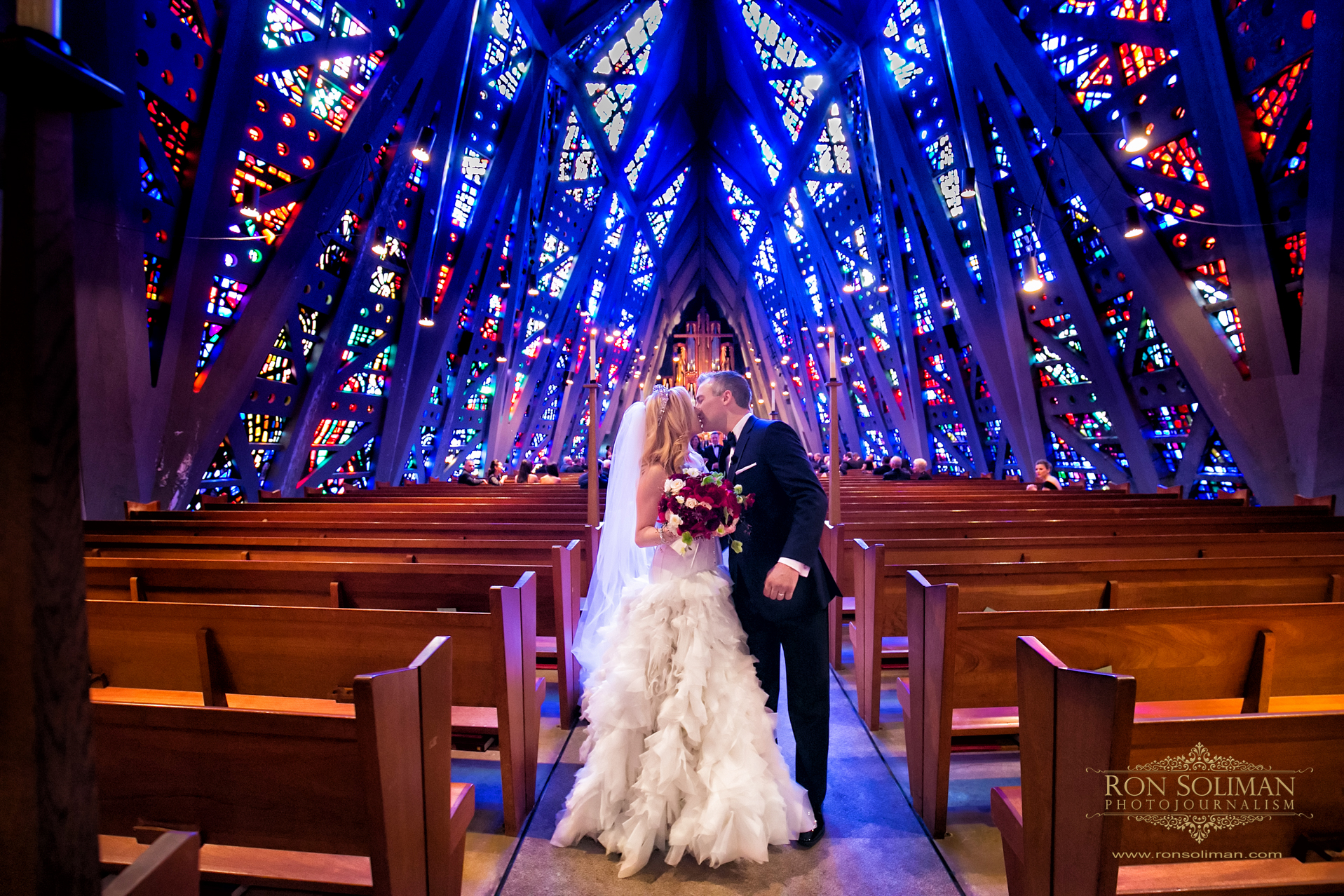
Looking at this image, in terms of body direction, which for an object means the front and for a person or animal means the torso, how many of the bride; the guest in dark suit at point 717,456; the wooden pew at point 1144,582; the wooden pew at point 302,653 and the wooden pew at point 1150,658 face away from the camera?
3

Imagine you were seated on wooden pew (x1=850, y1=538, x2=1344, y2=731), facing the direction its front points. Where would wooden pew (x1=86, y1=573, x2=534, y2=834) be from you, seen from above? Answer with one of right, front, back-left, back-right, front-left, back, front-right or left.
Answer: back-left

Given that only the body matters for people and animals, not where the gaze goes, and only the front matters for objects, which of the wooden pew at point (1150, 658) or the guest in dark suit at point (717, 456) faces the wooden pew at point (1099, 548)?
the wooden pew at point (1150, 658)

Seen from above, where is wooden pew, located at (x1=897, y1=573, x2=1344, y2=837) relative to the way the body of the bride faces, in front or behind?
in front

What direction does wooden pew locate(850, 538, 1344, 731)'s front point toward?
away from the camera

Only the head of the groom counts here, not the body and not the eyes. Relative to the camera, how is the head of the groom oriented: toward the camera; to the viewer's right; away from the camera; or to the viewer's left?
to the viewer's left

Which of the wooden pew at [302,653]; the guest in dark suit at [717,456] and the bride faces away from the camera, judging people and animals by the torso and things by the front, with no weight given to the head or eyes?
the wooden pew

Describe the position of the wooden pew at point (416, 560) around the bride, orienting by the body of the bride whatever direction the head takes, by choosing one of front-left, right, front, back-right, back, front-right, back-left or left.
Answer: back-left

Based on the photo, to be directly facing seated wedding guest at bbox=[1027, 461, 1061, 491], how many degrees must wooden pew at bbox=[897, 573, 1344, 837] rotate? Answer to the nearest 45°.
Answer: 0° — it already faces them

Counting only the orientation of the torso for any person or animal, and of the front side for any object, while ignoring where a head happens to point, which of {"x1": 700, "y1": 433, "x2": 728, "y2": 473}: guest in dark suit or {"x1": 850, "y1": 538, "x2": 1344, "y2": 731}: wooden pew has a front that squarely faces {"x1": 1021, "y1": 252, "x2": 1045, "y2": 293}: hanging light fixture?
the wooden pew
